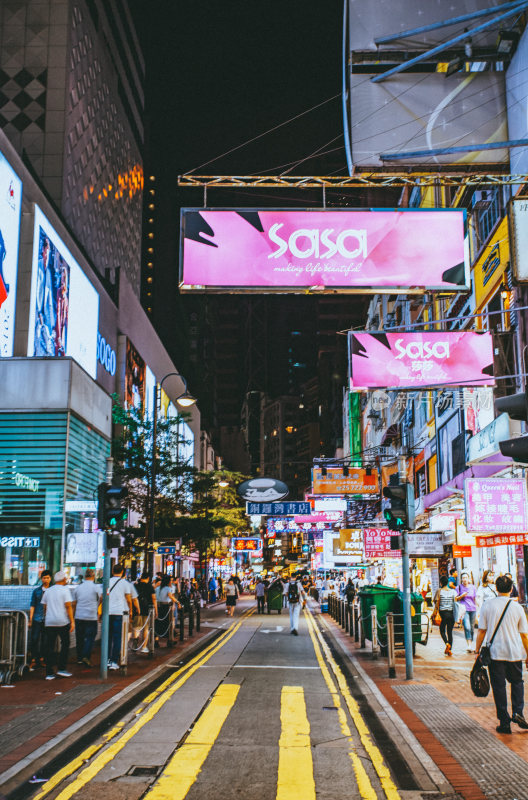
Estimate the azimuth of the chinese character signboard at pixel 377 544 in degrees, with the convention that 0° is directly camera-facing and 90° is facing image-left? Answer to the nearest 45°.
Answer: approximately 0°

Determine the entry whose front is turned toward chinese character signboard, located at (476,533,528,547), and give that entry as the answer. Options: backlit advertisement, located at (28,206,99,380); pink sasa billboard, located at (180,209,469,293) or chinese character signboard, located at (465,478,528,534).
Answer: the backlit advertisement

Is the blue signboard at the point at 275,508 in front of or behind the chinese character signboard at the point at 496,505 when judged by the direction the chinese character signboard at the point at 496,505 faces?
behind

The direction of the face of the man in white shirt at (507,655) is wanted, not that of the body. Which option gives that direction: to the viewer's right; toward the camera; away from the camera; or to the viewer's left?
away from the camera

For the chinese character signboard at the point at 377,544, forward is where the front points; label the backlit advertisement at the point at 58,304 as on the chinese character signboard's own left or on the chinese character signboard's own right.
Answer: on the chinese character signboard's own right

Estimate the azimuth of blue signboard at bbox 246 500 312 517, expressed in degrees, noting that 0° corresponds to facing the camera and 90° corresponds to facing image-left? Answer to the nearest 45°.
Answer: approximately 0°

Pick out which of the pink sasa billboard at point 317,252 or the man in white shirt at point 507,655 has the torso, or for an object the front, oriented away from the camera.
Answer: the man in white shirt

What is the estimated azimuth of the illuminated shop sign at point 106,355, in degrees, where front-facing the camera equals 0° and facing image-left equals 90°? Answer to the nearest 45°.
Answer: approximately 315°

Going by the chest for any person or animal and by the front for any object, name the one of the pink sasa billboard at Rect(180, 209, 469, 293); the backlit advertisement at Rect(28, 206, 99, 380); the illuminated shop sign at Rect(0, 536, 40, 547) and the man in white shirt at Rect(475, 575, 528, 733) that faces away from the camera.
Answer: the man in white shirt

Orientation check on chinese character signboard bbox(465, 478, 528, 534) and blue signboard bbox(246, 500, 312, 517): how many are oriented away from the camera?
0

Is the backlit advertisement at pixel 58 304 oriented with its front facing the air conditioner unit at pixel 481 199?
yes

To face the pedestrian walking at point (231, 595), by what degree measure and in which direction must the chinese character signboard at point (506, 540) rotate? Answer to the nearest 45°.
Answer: approximately 135° to its right

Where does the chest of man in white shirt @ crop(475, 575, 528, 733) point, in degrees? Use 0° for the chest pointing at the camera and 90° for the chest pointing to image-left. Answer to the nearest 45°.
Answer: approximately 180°

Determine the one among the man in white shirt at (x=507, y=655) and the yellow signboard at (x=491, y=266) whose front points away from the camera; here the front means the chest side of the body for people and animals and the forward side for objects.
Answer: the man in white shirt

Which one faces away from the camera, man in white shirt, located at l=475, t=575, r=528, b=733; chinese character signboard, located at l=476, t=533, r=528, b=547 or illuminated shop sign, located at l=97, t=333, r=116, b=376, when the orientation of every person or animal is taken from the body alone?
the man in white shirt
